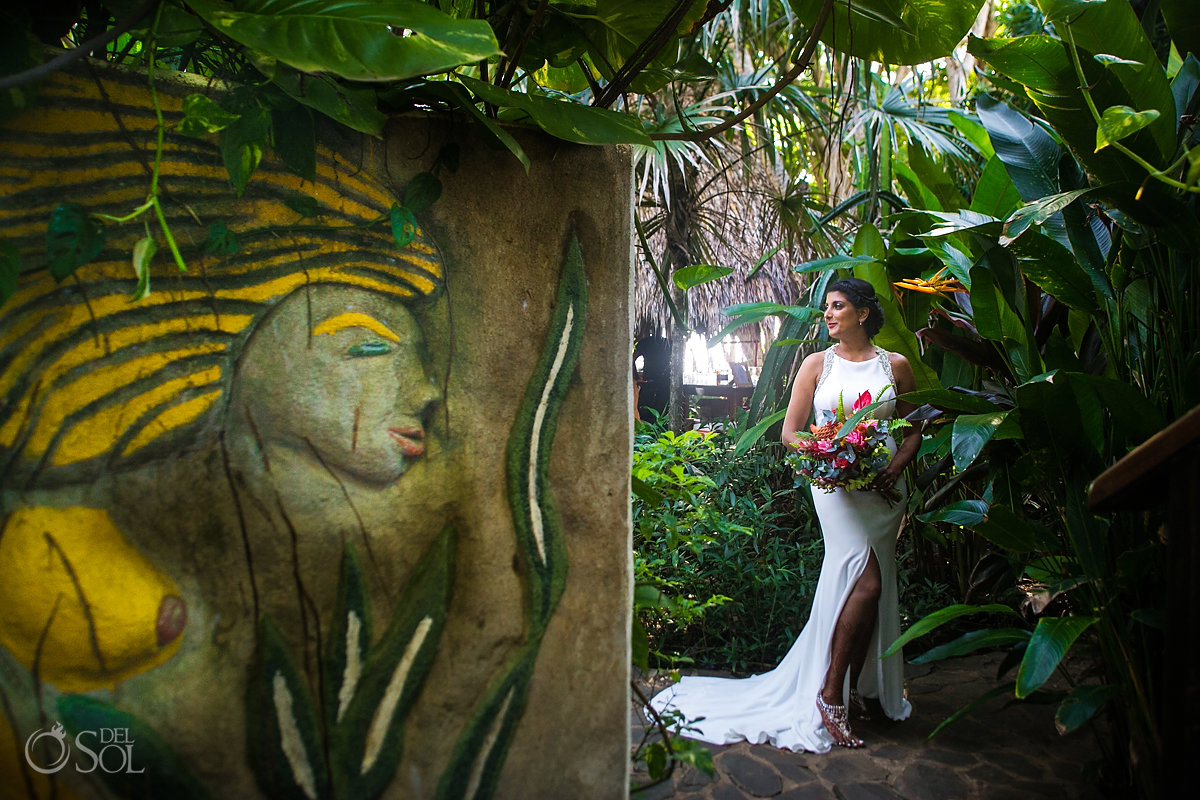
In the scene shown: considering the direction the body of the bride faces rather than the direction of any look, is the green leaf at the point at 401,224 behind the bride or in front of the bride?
in front

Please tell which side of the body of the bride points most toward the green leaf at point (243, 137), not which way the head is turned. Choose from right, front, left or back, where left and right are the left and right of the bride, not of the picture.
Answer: front

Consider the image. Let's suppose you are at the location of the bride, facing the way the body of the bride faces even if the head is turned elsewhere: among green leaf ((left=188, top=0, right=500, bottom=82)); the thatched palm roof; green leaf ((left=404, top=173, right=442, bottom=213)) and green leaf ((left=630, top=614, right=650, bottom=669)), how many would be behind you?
1

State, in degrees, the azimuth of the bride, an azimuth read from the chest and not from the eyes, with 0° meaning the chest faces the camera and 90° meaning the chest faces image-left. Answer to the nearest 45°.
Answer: approximately 0°

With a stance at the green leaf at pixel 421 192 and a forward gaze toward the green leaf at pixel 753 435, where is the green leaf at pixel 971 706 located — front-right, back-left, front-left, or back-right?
front-right

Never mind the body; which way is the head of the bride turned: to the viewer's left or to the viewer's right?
to the viewer's left

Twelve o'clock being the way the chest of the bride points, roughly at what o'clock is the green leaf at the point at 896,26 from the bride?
The green leaf is roughly at 12 o'clock from the bride.

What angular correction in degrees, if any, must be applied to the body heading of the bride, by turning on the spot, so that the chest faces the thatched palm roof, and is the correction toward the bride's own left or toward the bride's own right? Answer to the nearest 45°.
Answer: approximately 180°
